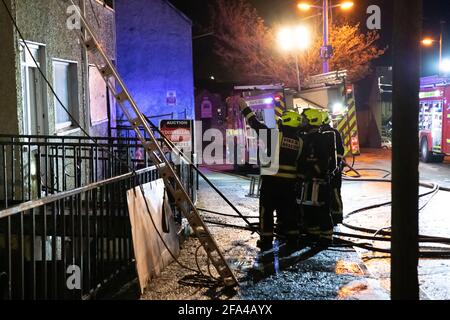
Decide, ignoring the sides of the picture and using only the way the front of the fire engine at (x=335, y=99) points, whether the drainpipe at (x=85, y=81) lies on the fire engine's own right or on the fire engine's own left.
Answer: on the fire engine's own left

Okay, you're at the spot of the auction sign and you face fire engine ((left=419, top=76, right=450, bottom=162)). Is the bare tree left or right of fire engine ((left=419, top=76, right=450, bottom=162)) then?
left

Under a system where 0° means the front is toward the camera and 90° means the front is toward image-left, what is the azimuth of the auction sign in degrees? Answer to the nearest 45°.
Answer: approximately 0°

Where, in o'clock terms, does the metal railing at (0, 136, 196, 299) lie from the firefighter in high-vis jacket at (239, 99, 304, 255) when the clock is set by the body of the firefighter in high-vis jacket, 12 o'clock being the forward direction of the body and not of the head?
The metal railing is roughly at 9 o'clock from the firefighter in high-vis jacket.

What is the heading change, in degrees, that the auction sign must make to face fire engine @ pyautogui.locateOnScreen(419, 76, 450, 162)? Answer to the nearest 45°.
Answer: approximately 135° to its left

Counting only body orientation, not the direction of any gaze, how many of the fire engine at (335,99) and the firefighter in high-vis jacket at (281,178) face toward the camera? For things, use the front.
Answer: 0

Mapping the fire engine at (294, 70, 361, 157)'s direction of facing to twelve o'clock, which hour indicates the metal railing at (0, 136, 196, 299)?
The metal railing is roughly at 8 o'clock from the fire engine.

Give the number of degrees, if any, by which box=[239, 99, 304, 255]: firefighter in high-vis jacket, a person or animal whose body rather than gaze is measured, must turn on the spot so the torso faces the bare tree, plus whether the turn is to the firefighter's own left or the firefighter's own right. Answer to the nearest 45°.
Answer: approximately 45° to the firefighter's own right

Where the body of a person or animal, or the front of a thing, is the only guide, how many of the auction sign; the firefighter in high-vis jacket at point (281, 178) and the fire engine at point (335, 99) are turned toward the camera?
1

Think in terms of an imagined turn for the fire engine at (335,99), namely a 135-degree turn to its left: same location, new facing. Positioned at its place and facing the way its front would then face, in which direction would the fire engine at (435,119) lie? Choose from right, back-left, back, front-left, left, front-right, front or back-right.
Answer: back-left

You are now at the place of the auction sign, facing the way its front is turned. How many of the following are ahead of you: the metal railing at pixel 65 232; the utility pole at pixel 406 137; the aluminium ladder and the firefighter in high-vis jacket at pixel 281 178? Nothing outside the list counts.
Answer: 4
